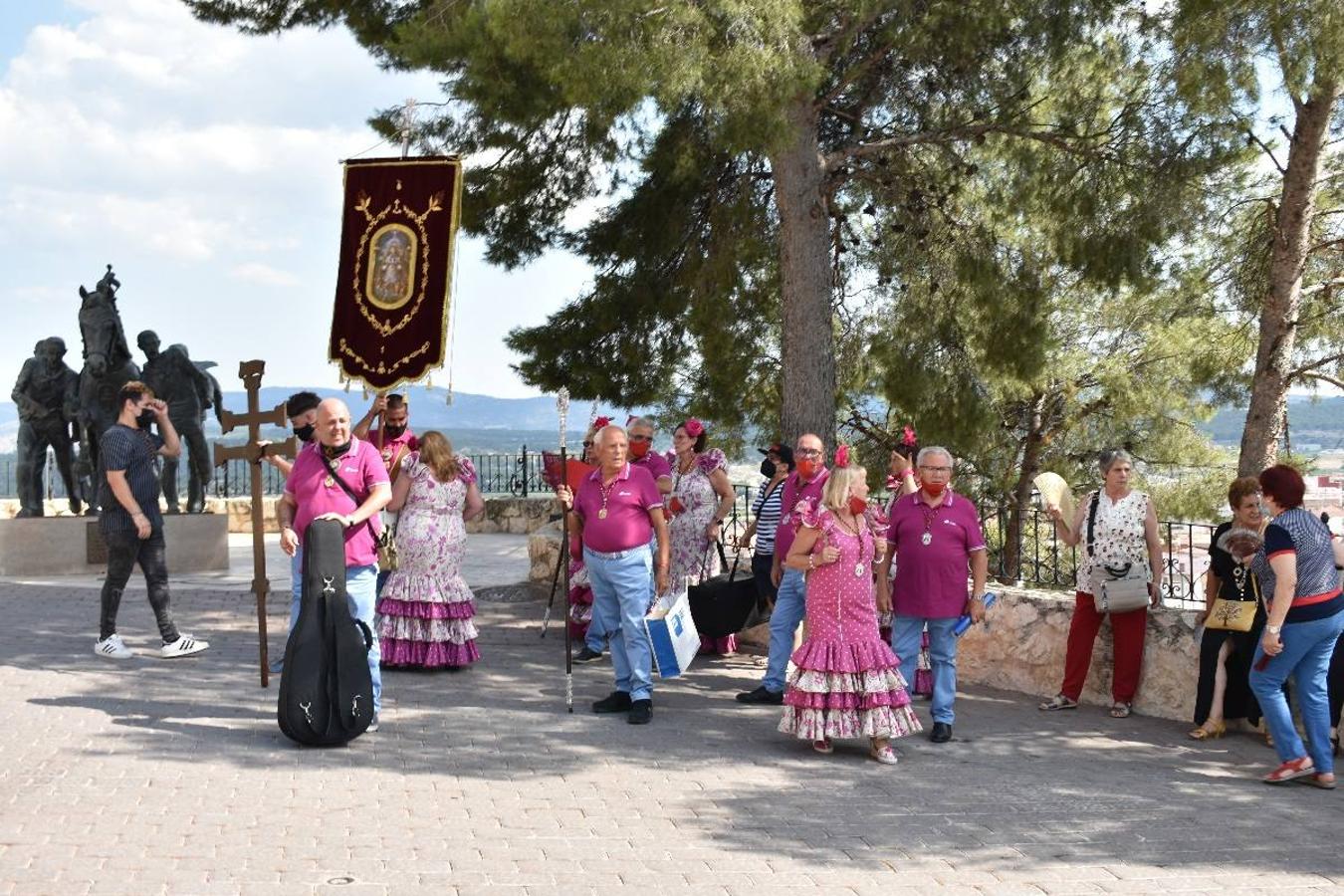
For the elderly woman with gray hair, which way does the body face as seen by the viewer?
toward the camera

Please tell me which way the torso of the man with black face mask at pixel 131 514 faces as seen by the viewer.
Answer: to the viewer's right

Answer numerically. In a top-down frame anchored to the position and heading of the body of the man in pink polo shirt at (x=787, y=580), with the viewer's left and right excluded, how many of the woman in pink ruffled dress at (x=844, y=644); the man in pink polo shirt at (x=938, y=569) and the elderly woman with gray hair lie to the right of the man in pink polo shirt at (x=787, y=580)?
0

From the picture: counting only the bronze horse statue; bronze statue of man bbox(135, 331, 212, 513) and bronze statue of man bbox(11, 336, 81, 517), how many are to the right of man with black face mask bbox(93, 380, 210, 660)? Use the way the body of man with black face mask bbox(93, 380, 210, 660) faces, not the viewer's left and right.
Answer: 0

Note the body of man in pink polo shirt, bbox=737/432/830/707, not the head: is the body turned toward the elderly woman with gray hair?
no

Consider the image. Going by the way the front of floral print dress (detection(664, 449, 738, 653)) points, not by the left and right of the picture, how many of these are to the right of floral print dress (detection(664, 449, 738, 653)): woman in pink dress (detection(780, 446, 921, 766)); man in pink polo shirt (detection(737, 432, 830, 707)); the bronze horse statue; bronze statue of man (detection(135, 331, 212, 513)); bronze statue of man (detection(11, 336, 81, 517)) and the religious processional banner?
4

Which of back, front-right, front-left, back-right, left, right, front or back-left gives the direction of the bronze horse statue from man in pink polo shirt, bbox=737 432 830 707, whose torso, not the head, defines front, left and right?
right

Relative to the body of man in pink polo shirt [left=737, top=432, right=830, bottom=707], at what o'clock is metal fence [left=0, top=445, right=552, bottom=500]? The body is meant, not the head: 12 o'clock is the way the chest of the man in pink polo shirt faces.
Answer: The metal fence is roughly at 4 o'clock from the man in pink polo shirt.

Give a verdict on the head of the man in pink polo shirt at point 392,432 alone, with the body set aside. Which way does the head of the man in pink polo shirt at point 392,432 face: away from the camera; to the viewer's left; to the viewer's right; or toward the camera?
toward the camera

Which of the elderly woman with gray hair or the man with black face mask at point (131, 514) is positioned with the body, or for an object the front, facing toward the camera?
the elderly woman with gray hair

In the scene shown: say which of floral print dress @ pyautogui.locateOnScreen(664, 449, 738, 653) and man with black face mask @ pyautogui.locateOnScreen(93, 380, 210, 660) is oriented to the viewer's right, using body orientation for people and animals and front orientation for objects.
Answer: the man with black face mask

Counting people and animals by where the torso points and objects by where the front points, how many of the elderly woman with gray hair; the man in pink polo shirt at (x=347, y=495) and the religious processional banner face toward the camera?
3

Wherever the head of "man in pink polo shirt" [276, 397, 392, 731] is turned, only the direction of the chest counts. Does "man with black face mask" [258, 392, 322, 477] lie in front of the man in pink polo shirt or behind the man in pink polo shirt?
behind

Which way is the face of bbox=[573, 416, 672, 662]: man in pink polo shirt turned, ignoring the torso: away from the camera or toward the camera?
toward the camera

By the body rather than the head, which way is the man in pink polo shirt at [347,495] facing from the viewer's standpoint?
toward the camera

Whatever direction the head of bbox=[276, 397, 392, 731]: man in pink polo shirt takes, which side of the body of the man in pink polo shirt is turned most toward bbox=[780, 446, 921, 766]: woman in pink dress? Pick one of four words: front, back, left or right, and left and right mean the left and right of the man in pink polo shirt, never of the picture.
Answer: left

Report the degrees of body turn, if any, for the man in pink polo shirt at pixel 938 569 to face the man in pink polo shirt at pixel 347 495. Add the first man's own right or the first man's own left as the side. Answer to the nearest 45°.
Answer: approximately 90° to the first man's own right

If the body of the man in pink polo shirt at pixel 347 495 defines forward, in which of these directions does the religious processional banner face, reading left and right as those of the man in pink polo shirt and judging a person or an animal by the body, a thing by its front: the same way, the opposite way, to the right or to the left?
the same way

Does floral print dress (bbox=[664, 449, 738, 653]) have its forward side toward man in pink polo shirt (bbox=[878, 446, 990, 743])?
no

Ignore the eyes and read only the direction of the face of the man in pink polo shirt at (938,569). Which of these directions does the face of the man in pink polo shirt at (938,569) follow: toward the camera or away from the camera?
toward the camera
